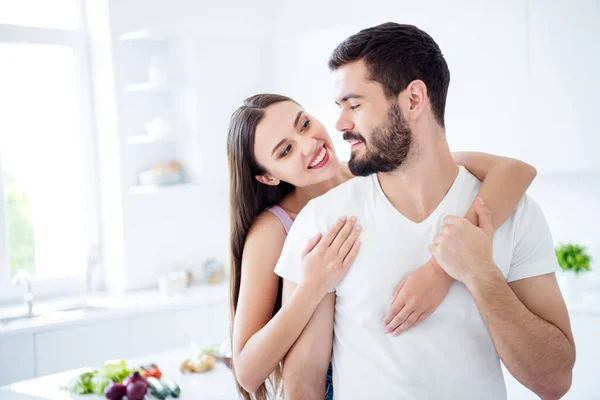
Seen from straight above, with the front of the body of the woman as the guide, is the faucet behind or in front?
behind

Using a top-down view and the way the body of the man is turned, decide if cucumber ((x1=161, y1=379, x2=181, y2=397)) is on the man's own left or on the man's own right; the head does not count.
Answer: on the man's own right

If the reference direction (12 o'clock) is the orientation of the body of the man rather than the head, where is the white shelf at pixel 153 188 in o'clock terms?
The white shelf is roughly at 5 o'clock from the man.

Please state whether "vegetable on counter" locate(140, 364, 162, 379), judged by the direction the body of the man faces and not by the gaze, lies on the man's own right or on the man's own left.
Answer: on the man's own right

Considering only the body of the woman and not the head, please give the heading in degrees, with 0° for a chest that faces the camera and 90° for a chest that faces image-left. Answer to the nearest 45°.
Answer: approximately 315°

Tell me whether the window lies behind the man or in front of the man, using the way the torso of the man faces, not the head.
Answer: behind

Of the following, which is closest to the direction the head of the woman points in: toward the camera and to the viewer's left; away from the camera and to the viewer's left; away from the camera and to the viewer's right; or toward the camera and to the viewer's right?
toward the camera and to the viewer's right

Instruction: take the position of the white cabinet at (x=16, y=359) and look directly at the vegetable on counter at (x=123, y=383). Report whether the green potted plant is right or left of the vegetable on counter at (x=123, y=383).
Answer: left

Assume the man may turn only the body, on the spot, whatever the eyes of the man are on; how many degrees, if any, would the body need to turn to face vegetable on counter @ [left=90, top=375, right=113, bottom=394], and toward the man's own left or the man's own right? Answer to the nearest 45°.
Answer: approximately 135° to the man's own right
